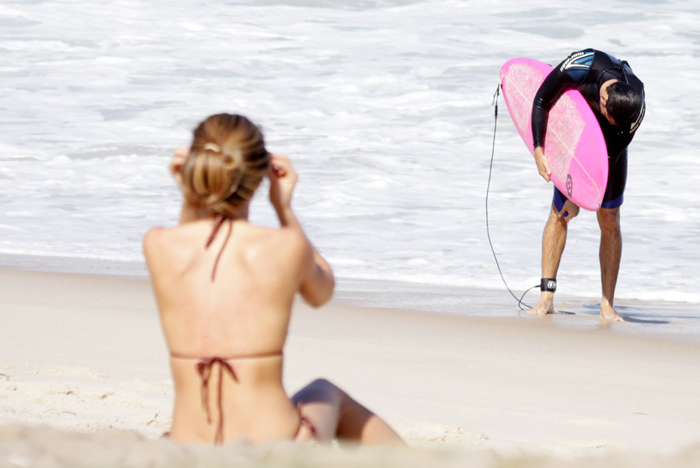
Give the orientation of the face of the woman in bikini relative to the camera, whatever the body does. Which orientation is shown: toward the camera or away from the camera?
away from the camera

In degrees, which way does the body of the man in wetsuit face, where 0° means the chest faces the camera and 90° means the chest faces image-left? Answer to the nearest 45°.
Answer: approximately 0°

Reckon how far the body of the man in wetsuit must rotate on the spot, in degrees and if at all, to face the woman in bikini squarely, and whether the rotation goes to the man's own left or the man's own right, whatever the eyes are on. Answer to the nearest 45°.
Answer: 0° — they already face them
